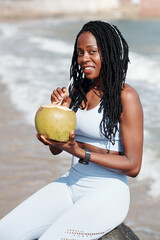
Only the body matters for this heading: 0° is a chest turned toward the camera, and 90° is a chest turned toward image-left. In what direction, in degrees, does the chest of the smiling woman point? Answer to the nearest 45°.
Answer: approximately 45°
